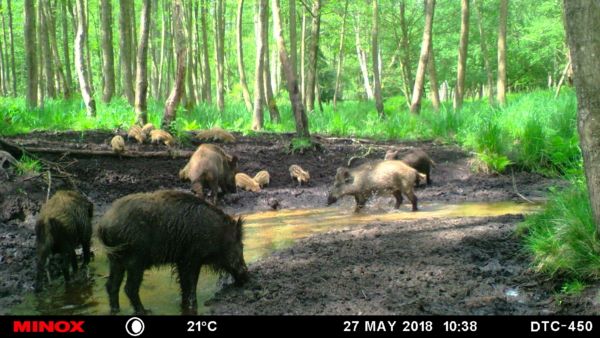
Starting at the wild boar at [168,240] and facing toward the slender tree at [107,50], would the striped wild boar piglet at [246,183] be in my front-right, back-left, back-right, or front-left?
front-right

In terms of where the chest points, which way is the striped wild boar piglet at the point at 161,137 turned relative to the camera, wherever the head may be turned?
to the viewer's right

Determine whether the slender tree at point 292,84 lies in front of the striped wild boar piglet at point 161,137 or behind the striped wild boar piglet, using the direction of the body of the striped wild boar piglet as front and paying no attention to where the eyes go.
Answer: in front

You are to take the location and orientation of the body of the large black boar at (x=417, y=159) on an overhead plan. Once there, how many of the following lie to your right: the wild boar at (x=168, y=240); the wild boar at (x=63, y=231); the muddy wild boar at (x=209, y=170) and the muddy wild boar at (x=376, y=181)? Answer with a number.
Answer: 0

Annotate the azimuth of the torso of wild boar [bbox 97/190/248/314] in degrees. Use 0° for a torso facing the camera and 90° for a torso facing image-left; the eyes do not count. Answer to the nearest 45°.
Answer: approximately 270°

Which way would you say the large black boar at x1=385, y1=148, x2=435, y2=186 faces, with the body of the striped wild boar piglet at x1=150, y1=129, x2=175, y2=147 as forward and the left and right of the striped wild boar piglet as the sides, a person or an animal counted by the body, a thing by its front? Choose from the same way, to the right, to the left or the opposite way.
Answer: the opposite way

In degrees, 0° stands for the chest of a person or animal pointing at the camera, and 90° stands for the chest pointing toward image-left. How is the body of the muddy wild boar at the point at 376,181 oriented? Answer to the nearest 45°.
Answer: approximately 90°

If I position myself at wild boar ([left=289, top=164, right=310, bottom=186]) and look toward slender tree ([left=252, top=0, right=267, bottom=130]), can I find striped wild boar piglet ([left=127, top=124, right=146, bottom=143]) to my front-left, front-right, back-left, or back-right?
front-left

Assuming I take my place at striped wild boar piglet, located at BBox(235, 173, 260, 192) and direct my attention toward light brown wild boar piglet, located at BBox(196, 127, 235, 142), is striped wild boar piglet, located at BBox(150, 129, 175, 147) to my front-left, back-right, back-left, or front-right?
front-left

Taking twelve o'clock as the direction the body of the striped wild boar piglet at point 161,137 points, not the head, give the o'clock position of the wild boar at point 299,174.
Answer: The wild boar is roughly at 1 o'clock from the striped wild boar piglet.

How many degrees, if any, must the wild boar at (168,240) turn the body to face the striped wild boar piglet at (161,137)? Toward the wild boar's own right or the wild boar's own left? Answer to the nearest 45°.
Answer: approximately 90° to the wild boar's own left
